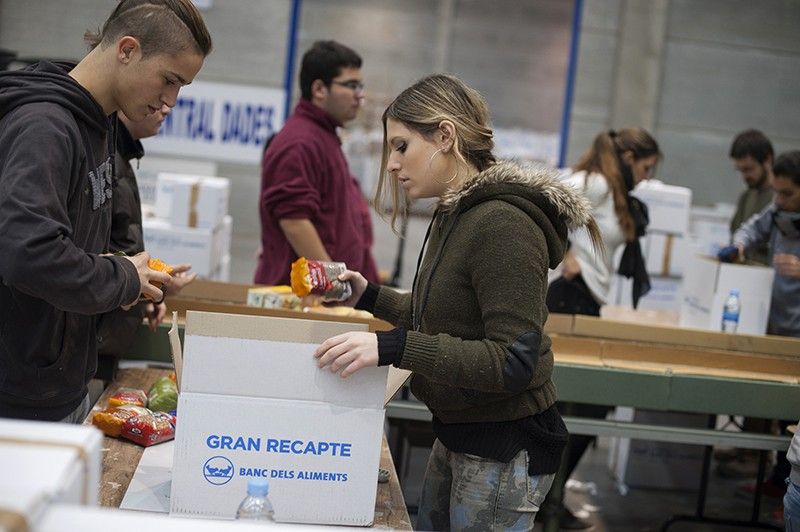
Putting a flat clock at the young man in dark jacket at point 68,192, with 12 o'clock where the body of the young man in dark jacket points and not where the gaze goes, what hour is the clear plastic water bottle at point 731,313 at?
The clear plastic water bottle is roughly at 11 o'clock from the young man in dark jacket.

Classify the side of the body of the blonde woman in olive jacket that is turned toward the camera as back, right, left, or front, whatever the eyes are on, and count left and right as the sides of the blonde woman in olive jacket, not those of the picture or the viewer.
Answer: left

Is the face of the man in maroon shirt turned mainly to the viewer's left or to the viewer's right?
to the viewer's right

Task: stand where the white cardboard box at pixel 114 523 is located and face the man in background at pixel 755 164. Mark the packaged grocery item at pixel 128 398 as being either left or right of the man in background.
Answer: left

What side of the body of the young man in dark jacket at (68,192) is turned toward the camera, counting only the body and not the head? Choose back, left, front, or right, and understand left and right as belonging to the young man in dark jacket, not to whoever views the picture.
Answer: right

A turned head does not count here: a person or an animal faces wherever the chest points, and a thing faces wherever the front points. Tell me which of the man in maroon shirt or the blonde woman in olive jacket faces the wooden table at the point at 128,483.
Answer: the blonde woman in olive jacket

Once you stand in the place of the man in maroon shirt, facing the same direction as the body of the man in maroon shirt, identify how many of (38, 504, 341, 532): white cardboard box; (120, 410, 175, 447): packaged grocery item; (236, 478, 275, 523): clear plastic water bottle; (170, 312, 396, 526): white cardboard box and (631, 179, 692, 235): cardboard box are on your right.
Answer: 4

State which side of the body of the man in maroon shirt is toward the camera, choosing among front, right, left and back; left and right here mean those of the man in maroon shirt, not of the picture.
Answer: right

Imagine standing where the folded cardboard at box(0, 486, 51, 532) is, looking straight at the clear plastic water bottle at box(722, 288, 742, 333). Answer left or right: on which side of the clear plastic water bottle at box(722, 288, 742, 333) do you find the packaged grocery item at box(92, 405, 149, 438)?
left

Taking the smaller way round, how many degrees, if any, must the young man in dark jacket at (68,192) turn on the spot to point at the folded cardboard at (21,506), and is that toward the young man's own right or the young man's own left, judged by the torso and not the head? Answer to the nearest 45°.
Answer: approximately 90° to the young man's own right

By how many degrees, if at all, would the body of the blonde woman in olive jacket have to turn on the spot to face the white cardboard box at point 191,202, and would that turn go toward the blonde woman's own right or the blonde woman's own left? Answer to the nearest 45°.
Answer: approximately 45° to the blonde woman's own right

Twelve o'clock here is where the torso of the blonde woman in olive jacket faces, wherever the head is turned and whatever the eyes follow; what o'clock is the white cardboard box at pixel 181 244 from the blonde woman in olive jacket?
The white cardboard box is roughly at 2 o'clock from the blonde woman in olive jacket.
